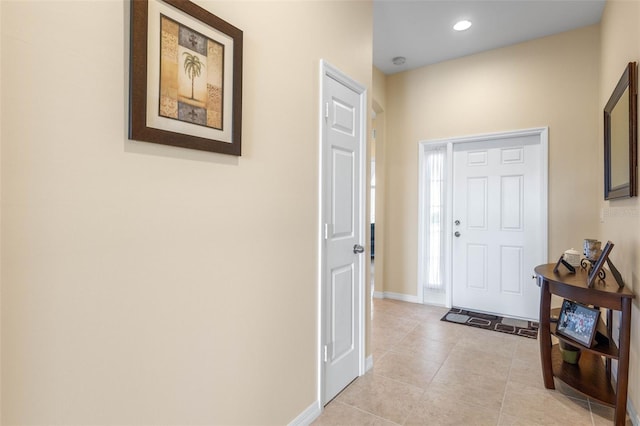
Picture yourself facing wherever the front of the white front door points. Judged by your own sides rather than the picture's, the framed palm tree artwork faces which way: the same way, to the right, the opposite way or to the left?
to the left

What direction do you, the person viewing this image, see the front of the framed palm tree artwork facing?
facing the viewer and to the right of the viewer

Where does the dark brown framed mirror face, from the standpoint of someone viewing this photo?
facing to the left of the viewer

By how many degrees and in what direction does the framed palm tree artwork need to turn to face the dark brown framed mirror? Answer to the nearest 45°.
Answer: approximately 45° to its left

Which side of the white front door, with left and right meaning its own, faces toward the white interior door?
front

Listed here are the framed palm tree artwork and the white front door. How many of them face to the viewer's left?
0

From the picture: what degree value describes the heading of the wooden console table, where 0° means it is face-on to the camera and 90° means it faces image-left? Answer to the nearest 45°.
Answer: approximately 45°

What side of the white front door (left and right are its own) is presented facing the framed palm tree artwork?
front
